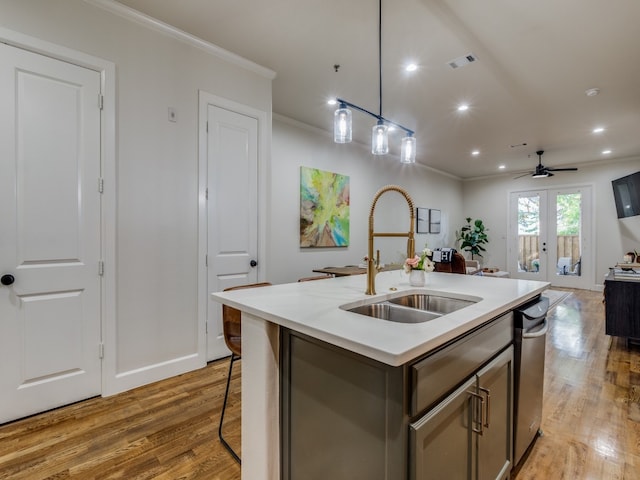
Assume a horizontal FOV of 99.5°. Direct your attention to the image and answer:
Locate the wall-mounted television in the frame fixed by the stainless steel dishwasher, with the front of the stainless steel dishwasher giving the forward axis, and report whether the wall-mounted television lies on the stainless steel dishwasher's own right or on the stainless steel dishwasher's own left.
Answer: on the stainless steel dishwasher's own left

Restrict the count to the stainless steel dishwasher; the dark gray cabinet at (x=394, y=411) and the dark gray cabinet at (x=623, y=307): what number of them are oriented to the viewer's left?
1

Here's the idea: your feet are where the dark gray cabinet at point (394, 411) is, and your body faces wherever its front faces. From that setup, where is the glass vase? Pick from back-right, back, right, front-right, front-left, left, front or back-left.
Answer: back-left

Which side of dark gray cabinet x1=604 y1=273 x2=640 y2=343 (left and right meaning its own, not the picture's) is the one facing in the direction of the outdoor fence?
right

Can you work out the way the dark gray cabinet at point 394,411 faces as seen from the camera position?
facing the viewer and to the right of the viewer

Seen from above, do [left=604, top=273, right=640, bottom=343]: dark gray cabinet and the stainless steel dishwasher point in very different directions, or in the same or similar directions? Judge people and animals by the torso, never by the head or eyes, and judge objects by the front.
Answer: very different directions

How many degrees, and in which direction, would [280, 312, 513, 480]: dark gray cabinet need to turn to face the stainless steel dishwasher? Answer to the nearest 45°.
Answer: approximately 90° to its left

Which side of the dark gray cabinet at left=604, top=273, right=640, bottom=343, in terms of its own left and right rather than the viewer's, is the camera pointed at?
left

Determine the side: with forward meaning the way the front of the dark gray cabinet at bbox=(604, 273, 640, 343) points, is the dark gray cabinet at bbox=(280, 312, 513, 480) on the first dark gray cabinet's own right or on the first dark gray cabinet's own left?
on the first dark gray cabinet's own left

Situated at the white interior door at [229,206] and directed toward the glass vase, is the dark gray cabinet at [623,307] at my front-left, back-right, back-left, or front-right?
front-left
